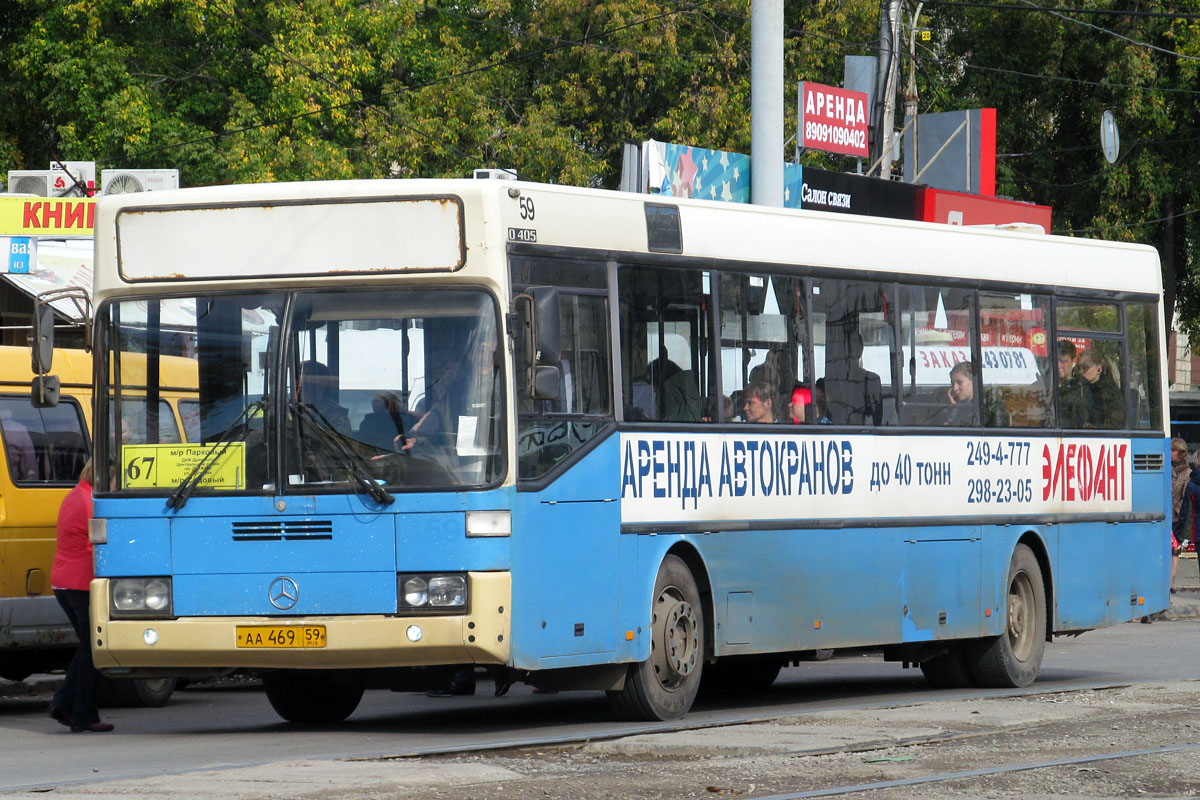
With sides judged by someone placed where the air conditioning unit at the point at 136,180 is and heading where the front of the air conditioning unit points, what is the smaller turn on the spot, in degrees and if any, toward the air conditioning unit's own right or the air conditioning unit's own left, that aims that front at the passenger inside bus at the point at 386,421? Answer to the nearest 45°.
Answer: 0° — it already faces them

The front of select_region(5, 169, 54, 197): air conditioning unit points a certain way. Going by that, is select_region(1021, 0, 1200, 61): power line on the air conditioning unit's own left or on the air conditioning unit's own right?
on the air conditioning unit's own left

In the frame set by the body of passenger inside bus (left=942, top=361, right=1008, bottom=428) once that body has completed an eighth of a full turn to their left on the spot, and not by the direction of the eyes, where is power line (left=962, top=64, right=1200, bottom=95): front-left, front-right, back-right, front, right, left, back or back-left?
back

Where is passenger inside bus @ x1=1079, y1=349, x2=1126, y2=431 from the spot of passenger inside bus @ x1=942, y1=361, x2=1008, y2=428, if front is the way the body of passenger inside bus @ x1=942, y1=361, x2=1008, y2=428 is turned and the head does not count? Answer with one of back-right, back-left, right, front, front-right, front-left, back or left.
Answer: back

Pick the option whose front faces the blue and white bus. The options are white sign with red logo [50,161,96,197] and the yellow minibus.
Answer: the white sign with red logo

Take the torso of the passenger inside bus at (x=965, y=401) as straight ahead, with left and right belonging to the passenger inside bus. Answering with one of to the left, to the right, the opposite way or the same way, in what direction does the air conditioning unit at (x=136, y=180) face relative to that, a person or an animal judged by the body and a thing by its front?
to the left

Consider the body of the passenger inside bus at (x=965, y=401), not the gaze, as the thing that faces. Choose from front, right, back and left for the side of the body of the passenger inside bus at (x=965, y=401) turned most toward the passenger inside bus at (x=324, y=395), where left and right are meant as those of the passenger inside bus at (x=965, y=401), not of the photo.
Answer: front

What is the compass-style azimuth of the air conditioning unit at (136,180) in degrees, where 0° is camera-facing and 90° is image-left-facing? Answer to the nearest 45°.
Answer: approximately 0°

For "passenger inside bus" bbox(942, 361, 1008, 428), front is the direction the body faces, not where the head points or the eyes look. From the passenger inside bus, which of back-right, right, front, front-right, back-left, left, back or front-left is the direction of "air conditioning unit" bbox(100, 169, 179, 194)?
right
